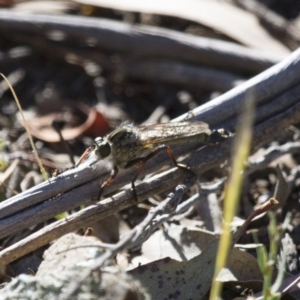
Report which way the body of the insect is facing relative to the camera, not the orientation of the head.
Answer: to the viewer's left
